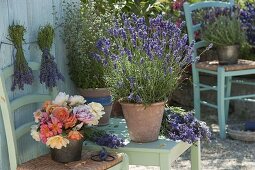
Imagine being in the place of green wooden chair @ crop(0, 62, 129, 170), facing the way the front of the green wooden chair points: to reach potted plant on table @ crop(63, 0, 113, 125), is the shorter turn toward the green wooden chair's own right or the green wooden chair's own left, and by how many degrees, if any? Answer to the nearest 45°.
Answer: approximately 90° to the green wooden chair's own left

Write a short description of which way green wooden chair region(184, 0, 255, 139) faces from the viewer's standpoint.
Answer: facing the viewer and to the right of the viewer

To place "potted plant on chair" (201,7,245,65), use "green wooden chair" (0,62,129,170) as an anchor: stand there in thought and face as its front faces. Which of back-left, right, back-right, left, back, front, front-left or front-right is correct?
left

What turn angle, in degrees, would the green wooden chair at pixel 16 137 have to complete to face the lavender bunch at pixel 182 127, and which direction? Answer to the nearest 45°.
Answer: approximately 45° to its left

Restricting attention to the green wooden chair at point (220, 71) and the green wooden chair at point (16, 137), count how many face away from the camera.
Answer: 0

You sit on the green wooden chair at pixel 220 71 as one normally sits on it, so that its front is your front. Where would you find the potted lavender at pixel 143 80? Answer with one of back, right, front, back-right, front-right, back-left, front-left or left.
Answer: front-right
